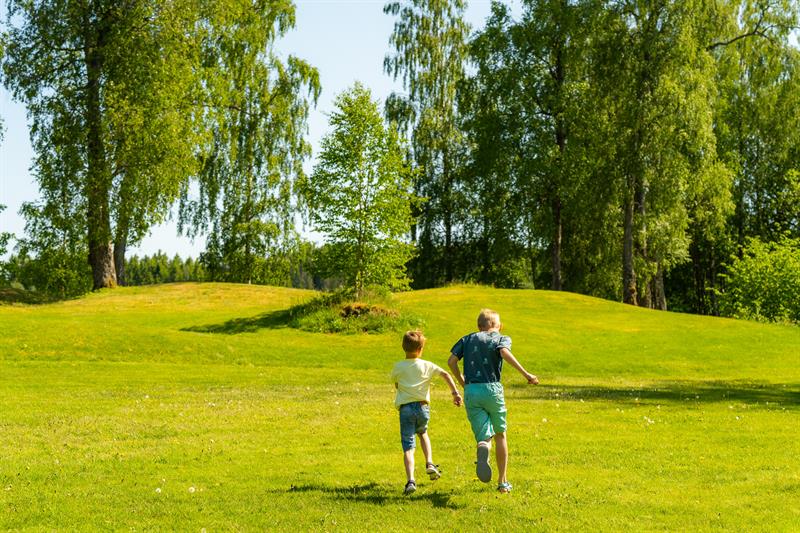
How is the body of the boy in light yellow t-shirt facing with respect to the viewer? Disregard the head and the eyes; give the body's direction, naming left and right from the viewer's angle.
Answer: facing away from the viewer

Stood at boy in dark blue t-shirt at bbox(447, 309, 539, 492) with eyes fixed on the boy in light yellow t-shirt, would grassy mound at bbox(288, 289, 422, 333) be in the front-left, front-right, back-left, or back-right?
front-right

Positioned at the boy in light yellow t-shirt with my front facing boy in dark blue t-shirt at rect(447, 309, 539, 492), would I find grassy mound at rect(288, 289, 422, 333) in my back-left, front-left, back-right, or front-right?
back-left

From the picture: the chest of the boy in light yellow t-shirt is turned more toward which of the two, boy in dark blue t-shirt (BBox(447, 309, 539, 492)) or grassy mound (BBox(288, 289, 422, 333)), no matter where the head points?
the grassy mound

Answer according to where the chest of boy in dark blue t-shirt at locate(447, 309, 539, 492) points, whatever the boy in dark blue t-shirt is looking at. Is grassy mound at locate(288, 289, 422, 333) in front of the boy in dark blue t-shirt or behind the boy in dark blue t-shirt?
in front

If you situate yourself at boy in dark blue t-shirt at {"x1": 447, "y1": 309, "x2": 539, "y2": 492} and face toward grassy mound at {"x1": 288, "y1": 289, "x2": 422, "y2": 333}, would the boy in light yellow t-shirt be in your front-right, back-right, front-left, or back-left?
front-left

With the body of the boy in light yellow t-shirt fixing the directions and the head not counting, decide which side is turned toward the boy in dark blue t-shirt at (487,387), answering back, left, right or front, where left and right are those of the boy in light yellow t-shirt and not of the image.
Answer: right

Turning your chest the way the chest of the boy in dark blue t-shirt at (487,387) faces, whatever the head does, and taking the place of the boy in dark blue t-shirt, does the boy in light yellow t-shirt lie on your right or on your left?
on your left

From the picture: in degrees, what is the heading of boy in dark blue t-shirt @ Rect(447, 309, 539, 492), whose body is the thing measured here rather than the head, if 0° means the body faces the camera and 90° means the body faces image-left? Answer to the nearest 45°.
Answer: approximately 180°

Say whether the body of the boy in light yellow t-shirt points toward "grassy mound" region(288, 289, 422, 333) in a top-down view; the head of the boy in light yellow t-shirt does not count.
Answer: yes

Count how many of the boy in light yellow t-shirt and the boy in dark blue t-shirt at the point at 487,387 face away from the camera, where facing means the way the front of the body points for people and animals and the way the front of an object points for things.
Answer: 2

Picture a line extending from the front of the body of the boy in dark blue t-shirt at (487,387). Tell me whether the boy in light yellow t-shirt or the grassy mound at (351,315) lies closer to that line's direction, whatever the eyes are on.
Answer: the grassy mound

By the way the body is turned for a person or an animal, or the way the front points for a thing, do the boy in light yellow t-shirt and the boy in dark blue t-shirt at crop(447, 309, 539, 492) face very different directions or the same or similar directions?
same or similar directions
